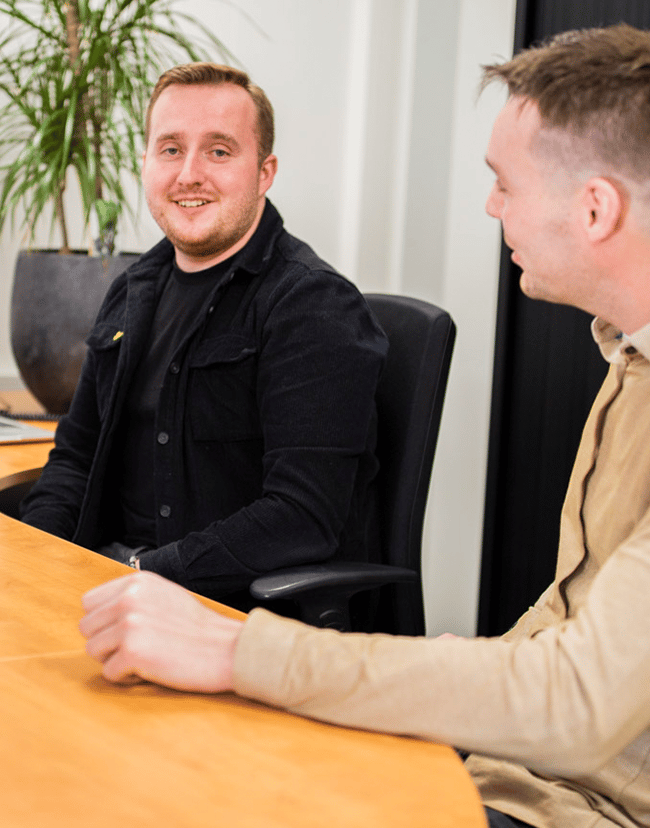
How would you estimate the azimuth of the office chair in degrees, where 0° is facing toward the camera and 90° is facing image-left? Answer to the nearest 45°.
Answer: approximately 45°

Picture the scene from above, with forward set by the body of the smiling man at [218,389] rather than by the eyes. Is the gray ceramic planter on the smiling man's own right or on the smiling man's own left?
on the smiling man's own right

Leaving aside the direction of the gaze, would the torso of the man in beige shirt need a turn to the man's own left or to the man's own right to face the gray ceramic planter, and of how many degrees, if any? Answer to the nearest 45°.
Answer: approximately 45° to the man's own right

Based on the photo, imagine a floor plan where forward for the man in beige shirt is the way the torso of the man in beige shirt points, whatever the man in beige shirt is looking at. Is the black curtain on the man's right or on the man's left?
on the man's right

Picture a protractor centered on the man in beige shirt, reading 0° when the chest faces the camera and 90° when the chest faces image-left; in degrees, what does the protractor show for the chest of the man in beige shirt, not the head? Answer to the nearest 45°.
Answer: approximately 90°

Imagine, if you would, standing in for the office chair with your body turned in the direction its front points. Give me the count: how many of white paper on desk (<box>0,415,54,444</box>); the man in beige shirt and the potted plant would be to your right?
2

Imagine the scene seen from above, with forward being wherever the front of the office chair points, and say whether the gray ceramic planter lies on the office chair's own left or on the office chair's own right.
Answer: on the office chair's own right

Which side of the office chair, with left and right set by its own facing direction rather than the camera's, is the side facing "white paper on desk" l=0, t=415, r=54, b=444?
right

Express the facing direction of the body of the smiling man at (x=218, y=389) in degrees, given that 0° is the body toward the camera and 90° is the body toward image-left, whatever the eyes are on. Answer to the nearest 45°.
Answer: approximately 45°

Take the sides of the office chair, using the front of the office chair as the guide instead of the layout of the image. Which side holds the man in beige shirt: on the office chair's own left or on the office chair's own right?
on the office chair's own left
